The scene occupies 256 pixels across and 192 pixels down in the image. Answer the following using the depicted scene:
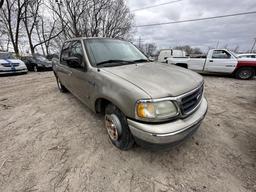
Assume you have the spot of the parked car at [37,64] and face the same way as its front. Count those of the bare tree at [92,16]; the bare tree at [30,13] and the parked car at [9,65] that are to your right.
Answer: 1

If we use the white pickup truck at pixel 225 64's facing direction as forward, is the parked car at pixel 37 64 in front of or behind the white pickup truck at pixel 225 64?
behind

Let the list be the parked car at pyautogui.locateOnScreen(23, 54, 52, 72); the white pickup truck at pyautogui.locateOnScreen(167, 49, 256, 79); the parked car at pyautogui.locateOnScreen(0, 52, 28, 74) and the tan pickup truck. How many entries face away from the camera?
0

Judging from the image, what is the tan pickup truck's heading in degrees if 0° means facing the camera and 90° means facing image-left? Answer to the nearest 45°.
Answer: approximately 315°

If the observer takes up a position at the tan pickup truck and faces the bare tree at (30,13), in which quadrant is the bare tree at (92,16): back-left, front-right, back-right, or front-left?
front-right

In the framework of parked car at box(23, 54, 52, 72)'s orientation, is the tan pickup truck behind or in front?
in front

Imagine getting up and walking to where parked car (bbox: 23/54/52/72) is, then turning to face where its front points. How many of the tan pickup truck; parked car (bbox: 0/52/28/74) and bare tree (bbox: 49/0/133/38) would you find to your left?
1

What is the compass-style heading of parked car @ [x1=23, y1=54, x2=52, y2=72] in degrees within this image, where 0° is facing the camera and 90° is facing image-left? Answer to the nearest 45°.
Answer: approximately 315°

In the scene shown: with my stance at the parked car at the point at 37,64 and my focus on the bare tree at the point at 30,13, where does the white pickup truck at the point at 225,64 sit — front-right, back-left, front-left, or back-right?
back-right

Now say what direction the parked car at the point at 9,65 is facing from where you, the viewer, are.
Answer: facing the viewer and to the right of the viewer

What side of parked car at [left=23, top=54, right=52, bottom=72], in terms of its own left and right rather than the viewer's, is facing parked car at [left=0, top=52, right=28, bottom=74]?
right
